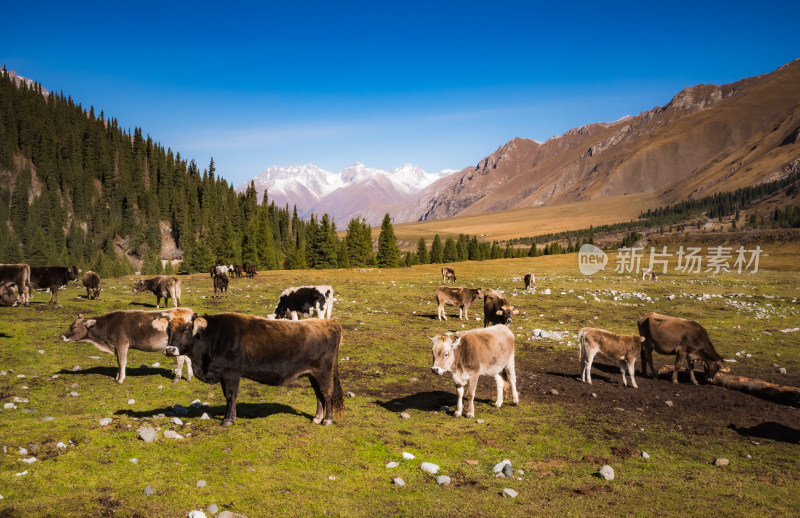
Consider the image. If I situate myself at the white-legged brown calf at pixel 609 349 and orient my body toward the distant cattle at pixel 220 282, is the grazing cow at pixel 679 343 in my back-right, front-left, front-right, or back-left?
back-right

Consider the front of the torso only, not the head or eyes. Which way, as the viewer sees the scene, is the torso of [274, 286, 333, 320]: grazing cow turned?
to the viewer's left

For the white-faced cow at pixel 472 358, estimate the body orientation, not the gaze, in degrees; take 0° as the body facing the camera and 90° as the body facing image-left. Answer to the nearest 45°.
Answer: approximately 45°

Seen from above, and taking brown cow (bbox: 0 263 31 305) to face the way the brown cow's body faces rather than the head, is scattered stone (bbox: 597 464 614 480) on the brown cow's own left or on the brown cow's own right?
on the brown cow's own left

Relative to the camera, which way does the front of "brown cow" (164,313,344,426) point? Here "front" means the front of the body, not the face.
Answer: to the viewer's left

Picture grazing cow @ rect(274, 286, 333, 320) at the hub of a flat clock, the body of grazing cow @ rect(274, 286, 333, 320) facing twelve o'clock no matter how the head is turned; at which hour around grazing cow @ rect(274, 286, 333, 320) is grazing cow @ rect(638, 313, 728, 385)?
grazing cow @ rect(638, 313, 728, 385) is roughly at 7 o'clock from grazing cow @ rect(274, 286, 333, 320).

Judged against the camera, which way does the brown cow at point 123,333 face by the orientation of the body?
to the viewer's left

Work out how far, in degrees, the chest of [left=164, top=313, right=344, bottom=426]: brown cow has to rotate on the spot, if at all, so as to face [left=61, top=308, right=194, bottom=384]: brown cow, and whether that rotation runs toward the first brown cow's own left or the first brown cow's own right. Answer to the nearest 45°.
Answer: approximately 45° to the first brown cow's own right

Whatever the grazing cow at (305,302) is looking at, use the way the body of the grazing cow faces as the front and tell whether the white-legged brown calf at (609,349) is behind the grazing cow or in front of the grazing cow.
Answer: behind

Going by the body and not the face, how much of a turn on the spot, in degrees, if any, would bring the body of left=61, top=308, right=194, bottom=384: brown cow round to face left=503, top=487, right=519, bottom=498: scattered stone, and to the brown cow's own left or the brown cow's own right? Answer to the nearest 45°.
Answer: approximately 135° to the brown cow's own left

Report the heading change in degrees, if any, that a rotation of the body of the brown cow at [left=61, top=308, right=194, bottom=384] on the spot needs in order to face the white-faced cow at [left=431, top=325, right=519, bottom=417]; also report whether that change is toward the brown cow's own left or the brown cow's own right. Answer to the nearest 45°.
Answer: approximately 135° to the brown cow's own left

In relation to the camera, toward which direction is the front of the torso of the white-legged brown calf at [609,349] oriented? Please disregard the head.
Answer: to the viewer's right
